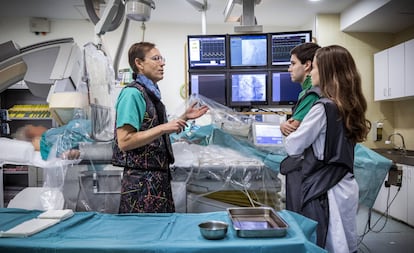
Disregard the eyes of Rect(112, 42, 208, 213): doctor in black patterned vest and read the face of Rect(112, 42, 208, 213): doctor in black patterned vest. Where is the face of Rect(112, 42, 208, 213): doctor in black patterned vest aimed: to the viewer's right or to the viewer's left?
to the viewer's right

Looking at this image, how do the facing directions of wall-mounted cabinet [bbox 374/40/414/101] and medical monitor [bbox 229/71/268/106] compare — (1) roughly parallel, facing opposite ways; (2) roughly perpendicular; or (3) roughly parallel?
roughly perpendicular

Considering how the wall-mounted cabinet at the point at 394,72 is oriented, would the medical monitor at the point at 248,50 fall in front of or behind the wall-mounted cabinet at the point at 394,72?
in front

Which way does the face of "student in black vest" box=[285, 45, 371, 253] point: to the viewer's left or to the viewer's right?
to the viewer's left

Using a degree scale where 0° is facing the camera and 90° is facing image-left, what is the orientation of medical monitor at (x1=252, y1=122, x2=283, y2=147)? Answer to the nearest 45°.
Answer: approximately 0°

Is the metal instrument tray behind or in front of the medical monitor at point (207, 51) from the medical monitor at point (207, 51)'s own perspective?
in front

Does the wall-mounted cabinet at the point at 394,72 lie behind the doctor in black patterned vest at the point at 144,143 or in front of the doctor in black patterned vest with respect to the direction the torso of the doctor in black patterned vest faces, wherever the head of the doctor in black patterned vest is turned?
in front

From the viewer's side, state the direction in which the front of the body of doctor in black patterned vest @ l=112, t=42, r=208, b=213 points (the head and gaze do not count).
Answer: to the viewer's right

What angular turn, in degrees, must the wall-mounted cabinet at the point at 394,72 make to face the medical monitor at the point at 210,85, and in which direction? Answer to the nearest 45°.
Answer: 0° — it already faces it
